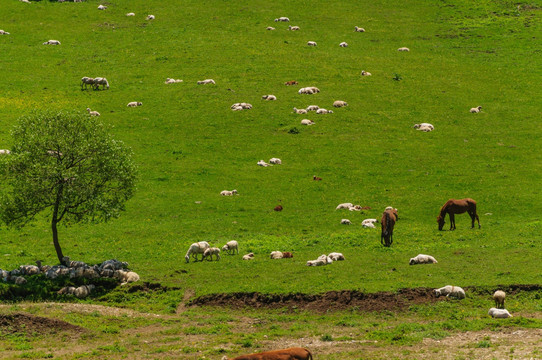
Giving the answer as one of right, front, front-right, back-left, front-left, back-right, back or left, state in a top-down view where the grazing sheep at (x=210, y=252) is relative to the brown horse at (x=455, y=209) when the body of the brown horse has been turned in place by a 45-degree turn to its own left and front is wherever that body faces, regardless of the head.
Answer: front

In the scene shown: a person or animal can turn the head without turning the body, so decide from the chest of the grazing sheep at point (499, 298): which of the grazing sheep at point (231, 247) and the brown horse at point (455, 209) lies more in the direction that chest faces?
the brown horse

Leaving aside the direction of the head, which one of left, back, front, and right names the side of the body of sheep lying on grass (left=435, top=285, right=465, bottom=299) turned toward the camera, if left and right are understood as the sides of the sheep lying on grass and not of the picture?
left

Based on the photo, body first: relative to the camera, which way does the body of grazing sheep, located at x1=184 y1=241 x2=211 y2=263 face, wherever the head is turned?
to the viewer's left

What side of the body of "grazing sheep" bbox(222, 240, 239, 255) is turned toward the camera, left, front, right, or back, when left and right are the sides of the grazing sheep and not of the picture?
left

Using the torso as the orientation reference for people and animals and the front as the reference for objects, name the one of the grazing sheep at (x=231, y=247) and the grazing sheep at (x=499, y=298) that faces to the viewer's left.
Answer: the grazing sheep at (x=231, y=247)

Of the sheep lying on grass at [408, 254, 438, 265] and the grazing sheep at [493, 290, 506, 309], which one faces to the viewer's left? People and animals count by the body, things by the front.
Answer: the sheep lying on grass

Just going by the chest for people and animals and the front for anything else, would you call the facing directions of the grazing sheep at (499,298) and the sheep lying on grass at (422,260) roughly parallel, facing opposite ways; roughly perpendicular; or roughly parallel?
roughly perpendicular

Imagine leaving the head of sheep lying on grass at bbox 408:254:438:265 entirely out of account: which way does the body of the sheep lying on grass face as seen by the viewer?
to the viewer's left

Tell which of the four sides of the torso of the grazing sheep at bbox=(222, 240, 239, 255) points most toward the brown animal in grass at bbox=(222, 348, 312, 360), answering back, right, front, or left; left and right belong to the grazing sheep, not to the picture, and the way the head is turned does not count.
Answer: left

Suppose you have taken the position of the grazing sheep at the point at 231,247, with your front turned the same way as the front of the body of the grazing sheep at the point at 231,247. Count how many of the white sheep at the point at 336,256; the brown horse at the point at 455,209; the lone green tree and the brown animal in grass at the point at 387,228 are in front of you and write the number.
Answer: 1

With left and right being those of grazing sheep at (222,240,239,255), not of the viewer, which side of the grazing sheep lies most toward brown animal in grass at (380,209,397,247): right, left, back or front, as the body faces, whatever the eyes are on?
back

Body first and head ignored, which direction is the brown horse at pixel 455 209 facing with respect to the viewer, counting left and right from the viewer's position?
facing to the left of the viewer

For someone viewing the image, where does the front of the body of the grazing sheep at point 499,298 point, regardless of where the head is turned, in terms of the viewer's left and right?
facing away from the viewer
